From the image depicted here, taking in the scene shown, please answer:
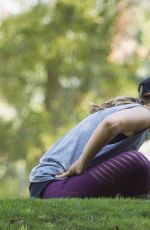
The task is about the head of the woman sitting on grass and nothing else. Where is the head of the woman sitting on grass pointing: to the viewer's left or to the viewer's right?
to the viewer's right

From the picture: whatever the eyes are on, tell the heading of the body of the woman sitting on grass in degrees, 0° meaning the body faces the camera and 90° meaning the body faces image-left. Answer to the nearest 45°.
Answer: approximately 270°
